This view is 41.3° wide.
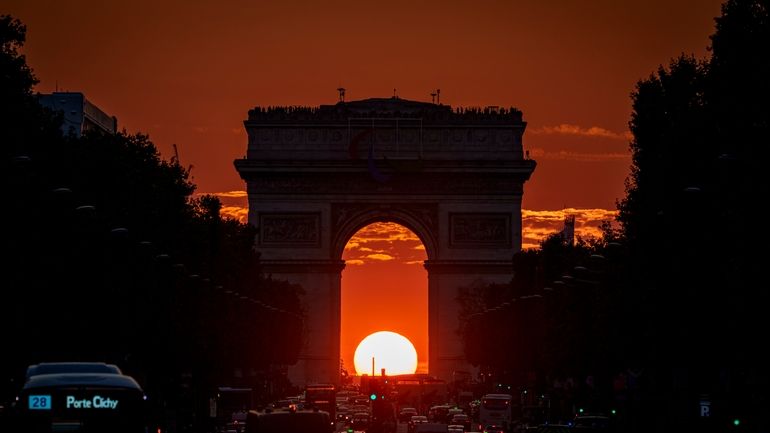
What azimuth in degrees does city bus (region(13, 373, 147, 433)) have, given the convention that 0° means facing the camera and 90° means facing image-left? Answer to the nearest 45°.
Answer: approximately 0°

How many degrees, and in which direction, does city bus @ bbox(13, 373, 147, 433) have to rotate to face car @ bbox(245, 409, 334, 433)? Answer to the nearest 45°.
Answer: approximately 135° to its left
